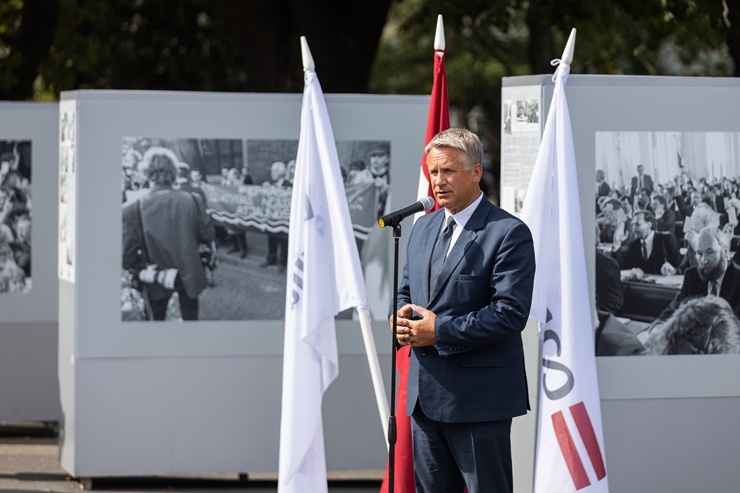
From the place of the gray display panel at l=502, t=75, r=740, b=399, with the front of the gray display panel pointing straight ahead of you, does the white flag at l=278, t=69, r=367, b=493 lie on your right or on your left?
on your right

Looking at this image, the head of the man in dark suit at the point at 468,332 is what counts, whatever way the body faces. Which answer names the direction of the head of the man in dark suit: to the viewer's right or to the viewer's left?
to the viewer's left

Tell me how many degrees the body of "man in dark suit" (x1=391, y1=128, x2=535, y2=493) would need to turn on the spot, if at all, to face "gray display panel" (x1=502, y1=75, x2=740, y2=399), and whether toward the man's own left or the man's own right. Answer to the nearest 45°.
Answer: approximately 180°

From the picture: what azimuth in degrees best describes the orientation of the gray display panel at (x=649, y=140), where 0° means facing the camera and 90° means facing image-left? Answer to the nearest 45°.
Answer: approximately 0°

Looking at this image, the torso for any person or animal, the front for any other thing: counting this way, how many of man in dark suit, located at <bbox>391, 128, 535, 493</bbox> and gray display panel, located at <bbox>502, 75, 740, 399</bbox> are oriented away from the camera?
0

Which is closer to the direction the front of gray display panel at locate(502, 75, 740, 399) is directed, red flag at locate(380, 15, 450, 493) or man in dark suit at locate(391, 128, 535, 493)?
the man in dark suit

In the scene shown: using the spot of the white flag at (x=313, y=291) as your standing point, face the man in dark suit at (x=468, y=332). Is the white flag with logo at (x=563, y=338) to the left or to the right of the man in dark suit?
left

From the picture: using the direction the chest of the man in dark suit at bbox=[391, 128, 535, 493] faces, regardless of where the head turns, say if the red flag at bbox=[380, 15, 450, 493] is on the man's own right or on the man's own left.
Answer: on the man's own right

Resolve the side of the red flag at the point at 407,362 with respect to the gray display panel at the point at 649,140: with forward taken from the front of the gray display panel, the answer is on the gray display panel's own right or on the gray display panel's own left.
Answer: on the gray display panel's own right

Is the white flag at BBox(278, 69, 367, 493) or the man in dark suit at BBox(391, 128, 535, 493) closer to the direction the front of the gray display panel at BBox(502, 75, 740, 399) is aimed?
the man in dark suit

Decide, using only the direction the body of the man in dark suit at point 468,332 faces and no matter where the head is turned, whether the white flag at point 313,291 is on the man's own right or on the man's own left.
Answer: on the man's own right

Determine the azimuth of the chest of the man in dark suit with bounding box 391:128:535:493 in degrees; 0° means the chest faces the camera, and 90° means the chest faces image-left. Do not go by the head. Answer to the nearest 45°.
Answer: approximately 45°
